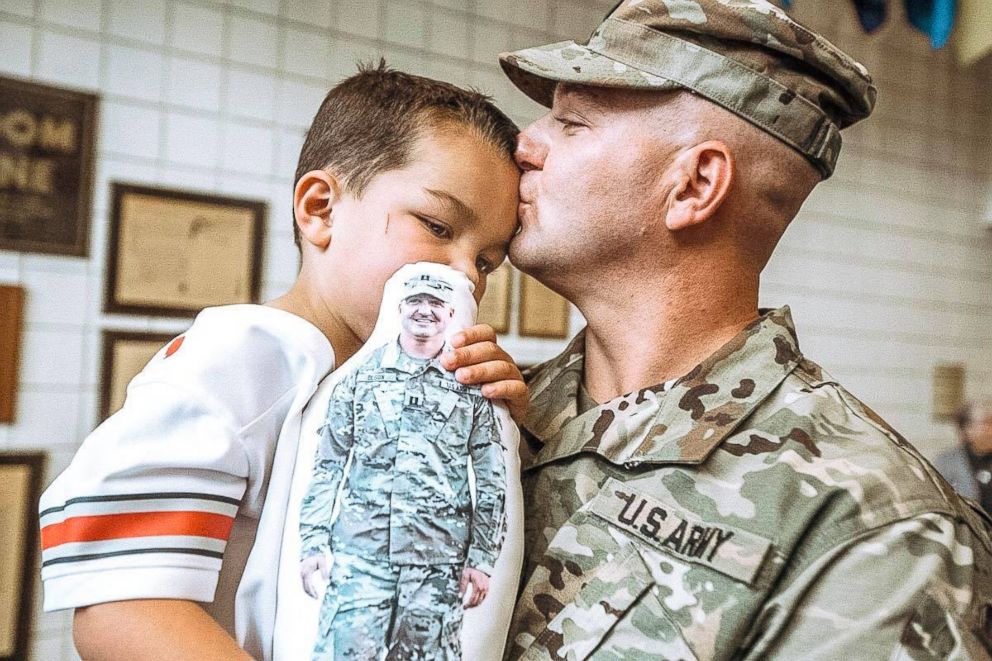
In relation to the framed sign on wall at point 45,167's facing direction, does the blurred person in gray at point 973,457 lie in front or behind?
in front

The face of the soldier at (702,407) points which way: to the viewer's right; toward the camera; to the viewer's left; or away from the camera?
to the viewer's left

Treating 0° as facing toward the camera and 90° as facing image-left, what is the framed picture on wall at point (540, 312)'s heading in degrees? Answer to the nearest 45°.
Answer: approximately 315°

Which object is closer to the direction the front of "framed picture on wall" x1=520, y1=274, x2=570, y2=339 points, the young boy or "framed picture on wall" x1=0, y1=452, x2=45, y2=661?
the young boy

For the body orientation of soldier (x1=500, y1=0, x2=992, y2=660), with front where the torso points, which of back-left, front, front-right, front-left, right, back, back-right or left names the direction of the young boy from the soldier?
front

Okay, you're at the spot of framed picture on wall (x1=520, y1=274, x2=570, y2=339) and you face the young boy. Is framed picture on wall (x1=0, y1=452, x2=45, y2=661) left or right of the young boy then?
right

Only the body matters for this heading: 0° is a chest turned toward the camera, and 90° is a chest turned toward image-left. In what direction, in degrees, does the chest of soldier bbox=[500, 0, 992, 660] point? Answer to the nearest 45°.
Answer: approximately 45°

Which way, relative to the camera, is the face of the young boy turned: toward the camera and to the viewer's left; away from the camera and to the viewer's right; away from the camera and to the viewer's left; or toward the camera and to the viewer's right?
toward the camera and to the viewer's right

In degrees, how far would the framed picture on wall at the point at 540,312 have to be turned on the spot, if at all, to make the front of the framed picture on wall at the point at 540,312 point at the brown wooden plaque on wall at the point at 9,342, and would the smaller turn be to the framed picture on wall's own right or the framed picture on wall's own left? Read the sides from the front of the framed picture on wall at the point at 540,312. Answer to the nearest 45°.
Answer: approximately 90° to the framed picture on wall's own right

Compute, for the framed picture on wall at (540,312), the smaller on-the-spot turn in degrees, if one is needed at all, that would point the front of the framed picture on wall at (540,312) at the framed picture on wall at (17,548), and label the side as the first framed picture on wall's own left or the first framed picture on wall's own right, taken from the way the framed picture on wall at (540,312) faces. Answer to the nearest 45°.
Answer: approximately 90° to the first framed picture on wall's own right

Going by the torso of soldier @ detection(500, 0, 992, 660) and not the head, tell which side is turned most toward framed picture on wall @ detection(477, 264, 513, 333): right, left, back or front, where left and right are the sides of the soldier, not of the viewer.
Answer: right

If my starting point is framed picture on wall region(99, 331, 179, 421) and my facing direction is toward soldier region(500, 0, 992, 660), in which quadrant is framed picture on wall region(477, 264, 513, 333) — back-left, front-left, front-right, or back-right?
front-left

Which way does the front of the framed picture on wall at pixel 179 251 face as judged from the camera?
facing the viewer and to the right of the viewer

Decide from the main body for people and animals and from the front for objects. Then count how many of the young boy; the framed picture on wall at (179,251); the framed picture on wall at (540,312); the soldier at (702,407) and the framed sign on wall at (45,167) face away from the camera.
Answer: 0
